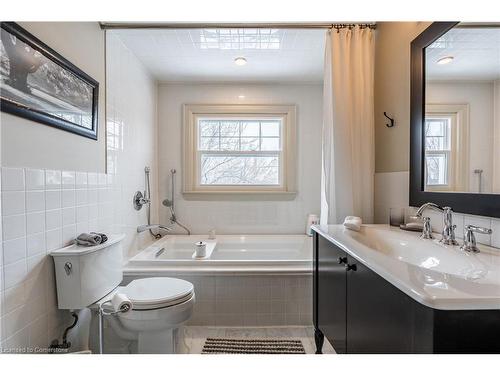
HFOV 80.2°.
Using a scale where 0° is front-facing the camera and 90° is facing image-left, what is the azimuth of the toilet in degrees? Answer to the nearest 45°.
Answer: approximately 315°

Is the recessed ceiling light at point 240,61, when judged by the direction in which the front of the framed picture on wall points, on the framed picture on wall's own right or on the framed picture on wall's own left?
on the framed picture on wall's own left

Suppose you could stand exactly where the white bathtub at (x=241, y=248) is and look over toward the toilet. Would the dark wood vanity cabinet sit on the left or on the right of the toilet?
left

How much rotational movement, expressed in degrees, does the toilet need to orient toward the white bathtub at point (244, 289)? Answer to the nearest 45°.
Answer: approximately 45° to its left

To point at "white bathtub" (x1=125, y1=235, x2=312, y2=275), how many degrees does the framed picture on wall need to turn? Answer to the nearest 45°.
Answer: approximately 90° to its left

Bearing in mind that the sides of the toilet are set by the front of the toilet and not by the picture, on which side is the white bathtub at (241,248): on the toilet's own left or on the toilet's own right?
on the toilet's own left

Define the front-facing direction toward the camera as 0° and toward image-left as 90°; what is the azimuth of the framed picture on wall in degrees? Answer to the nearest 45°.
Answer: approximately 315°

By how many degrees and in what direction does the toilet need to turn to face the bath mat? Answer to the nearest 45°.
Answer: approximately 45° to its left

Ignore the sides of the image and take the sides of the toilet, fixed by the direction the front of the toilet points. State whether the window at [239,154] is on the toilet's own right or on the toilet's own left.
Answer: on the toilet's own left
